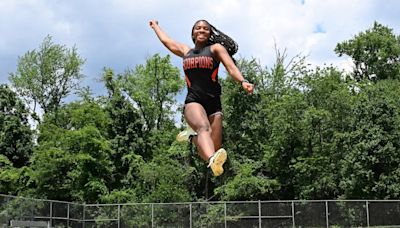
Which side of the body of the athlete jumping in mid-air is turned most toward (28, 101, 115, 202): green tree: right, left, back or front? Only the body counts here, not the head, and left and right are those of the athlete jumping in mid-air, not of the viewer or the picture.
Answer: back

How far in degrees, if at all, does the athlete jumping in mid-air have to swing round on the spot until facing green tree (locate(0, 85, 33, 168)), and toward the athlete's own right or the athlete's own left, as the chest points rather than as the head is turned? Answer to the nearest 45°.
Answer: approximately 180°

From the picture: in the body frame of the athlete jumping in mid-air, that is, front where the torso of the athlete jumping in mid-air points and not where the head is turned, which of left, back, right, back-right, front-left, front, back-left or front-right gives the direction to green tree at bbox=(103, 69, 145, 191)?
back

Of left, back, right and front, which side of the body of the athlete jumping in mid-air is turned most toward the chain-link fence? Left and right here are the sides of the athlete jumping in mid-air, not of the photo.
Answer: back

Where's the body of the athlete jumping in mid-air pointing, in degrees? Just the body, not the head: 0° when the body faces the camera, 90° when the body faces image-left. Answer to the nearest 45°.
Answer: approximately 0°

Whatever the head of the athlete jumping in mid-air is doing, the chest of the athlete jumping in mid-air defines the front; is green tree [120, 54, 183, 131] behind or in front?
behind
